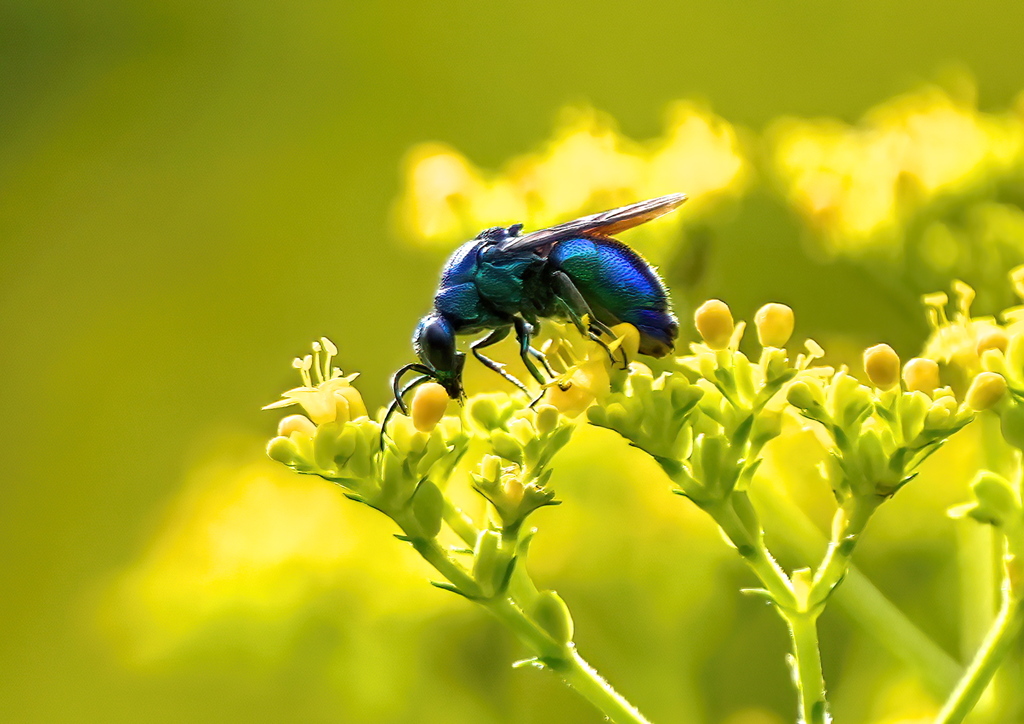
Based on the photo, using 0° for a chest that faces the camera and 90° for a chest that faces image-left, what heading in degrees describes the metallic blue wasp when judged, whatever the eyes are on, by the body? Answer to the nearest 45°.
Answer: approximately 90°
